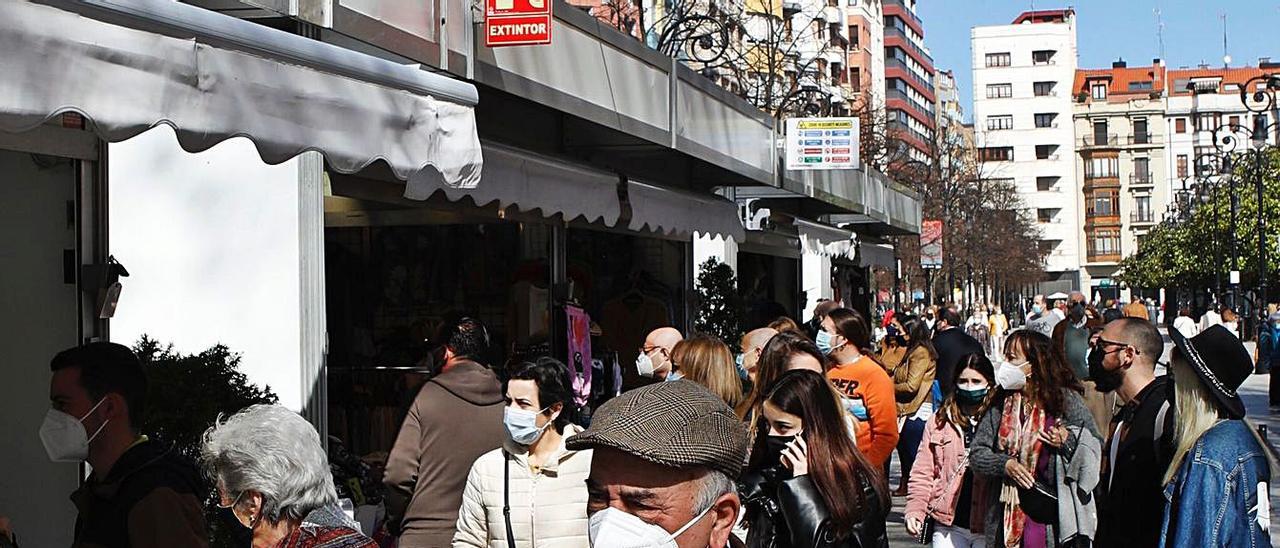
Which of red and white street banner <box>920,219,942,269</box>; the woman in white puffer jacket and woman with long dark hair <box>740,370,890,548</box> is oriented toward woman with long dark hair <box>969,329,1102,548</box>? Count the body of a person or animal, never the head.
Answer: the red and white street banner

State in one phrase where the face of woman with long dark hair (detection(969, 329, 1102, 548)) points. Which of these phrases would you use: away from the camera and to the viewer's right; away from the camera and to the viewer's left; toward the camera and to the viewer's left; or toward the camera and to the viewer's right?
toward the camera and to the viewer's left

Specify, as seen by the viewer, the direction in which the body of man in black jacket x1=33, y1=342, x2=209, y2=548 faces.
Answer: to the viewer's left

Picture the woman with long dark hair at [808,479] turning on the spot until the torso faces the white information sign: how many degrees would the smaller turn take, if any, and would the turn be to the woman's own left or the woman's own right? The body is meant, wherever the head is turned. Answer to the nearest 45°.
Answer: approximately 135° to the woman's own right

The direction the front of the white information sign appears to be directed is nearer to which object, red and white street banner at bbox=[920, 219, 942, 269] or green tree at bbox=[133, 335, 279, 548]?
the green tree

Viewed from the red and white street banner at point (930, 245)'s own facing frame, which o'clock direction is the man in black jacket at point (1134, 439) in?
The man in black jacket is roughly at 12 o'clock from the red and white street banner.
